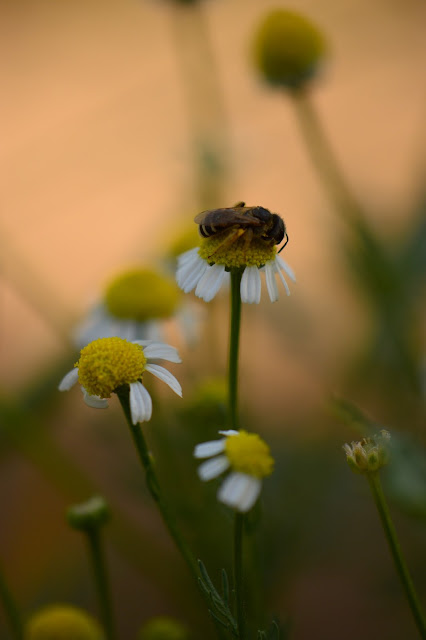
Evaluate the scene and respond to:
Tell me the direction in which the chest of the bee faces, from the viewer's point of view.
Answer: to the viewer's right
